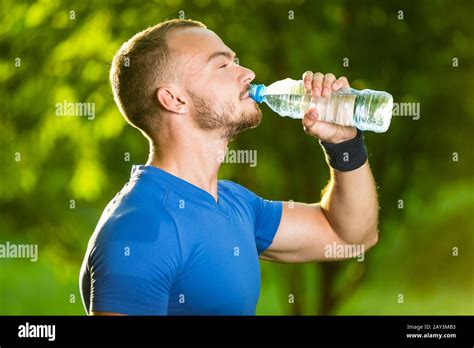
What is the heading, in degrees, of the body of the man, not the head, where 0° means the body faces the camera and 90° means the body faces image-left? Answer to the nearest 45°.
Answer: approximately 315°

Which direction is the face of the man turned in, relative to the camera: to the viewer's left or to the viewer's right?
to the viewer's right
